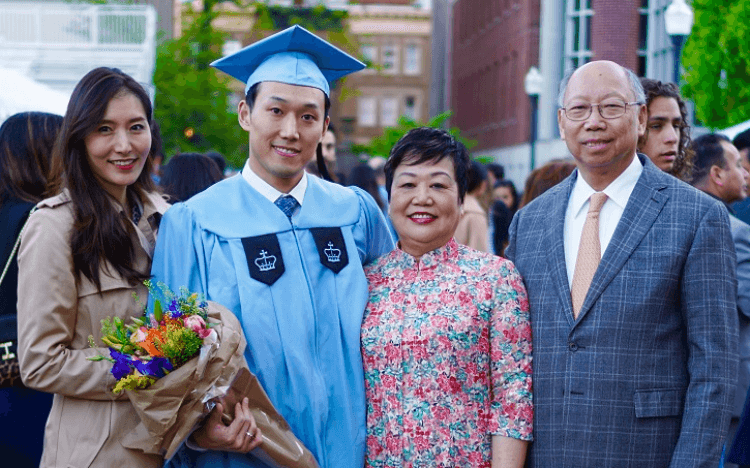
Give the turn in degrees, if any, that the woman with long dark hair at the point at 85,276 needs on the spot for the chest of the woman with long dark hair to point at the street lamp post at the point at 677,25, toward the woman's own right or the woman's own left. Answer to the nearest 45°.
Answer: approximately 90° to the woman's own left

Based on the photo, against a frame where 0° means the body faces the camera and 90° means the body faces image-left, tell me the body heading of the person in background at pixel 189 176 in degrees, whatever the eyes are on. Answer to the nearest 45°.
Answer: approximately 180°

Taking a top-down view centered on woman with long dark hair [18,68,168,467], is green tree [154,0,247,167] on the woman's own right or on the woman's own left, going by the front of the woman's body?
on the woman's own left

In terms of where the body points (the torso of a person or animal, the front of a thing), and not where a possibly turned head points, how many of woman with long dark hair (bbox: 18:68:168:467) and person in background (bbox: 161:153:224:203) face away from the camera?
1

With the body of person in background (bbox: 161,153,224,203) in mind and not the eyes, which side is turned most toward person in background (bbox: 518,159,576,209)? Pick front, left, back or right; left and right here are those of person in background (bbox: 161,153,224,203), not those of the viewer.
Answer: right

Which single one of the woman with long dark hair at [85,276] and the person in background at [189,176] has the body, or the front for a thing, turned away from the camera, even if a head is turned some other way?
the person in background

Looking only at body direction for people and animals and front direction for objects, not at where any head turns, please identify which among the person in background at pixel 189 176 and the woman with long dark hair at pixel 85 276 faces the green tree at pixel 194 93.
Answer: the person in background

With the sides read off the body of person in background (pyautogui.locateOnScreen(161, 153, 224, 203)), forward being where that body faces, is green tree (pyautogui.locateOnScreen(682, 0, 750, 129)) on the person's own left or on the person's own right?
on the person's own right

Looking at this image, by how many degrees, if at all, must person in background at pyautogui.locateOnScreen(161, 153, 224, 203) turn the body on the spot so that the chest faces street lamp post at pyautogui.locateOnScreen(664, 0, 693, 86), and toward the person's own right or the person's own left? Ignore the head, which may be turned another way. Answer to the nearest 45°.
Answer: approximately 45° to the person's own right

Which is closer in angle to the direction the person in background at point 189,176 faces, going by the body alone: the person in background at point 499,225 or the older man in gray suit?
the person in background

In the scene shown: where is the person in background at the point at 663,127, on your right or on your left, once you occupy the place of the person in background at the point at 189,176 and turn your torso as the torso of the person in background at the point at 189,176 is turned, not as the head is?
on your right

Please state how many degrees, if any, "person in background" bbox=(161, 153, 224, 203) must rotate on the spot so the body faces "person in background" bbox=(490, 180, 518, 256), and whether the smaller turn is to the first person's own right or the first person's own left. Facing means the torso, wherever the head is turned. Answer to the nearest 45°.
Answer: approximately 45° to the first person's own right

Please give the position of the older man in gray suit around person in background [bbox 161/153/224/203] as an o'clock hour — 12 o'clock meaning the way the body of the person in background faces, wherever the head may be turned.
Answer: The older man in gray suit is roughly at 5 o'clock from the person in background.

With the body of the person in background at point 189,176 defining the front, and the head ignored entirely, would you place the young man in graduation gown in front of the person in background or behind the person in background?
behind

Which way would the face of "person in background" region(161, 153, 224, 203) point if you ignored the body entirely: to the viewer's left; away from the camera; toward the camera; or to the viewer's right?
away from the camera
